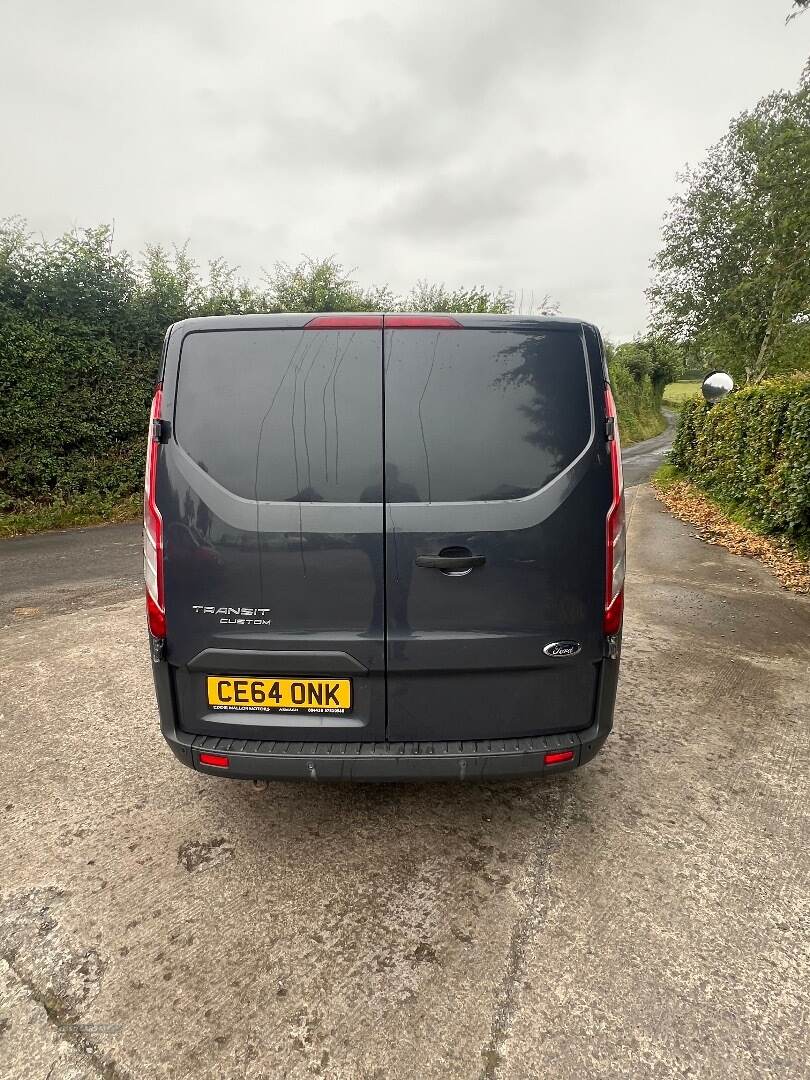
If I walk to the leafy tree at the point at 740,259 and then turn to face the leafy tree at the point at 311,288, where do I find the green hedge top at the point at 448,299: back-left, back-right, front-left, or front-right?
front-right

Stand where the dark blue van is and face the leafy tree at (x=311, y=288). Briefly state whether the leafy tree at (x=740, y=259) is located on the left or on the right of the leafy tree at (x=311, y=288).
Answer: right

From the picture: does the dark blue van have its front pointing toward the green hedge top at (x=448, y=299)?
yes

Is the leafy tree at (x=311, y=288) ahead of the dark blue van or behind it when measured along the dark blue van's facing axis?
ahead

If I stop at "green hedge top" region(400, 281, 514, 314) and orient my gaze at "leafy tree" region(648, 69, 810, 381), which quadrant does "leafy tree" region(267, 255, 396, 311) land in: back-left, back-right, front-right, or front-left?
back-right

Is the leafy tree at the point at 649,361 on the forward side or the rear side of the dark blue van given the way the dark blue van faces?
on the forward side

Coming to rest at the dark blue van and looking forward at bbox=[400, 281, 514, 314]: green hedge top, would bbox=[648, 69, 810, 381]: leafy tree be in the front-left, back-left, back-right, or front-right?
front-right

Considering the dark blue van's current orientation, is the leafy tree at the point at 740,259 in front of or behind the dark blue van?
in front

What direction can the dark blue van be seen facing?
away from the camera
